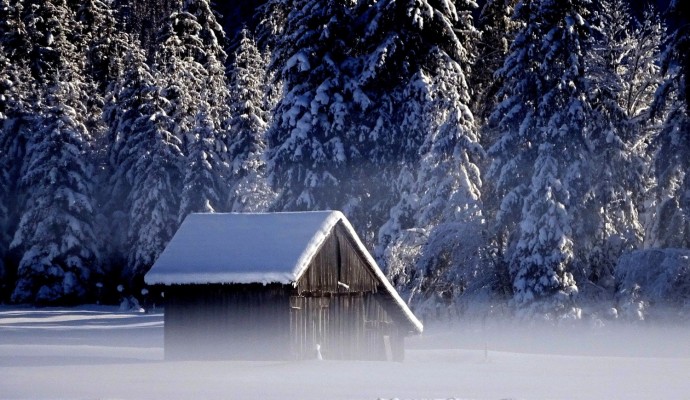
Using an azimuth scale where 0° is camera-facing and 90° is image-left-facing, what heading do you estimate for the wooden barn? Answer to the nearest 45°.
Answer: approximately 315°

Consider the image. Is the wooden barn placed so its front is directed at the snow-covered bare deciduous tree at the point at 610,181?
no

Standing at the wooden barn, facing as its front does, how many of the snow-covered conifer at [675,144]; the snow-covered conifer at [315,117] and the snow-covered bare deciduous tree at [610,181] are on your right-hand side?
0

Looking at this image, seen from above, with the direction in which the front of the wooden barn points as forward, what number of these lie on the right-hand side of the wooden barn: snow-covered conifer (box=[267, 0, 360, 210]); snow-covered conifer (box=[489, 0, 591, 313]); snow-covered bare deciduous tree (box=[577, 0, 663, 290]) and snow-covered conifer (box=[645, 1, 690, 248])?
0

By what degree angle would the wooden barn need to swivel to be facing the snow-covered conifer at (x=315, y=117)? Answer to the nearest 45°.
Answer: approximately 135° to its left

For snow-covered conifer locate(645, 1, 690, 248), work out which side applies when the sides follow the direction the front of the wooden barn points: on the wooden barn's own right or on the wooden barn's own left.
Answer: on the wooden barn's own left

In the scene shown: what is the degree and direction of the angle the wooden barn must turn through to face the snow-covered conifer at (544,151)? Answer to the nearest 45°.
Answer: approximately 90° to its left
